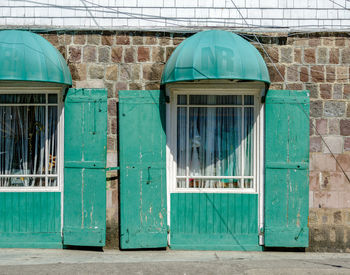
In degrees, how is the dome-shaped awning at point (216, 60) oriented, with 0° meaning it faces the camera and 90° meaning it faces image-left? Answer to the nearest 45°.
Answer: approximately 0°

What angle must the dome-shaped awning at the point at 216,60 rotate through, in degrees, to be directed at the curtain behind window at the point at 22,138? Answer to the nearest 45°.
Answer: approximately 90° to its right

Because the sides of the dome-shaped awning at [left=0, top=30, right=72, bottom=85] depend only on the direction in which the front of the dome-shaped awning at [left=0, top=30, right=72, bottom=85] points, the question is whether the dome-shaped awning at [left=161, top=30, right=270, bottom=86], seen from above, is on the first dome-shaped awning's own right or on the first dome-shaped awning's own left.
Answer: on the first dome-shaped awning's own left

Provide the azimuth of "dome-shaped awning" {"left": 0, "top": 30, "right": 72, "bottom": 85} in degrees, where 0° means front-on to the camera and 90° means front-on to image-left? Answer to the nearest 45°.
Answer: approximately 0°

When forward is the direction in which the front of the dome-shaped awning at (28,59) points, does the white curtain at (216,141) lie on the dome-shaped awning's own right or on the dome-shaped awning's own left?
on the dome-shaped awning's own left

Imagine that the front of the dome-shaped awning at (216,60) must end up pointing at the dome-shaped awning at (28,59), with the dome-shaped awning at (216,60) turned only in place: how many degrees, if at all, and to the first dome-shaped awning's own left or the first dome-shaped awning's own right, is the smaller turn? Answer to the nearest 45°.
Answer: approximately 90° to the first dome-shaped awning's own right

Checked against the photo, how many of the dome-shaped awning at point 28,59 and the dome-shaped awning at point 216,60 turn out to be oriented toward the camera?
2

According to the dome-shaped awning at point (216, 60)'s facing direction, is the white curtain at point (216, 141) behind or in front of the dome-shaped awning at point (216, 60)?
behind

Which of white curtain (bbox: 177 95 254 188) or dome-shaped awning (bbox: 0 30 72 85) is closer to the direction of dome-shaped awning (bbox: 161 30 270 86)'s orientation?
the dome-shaped awning
